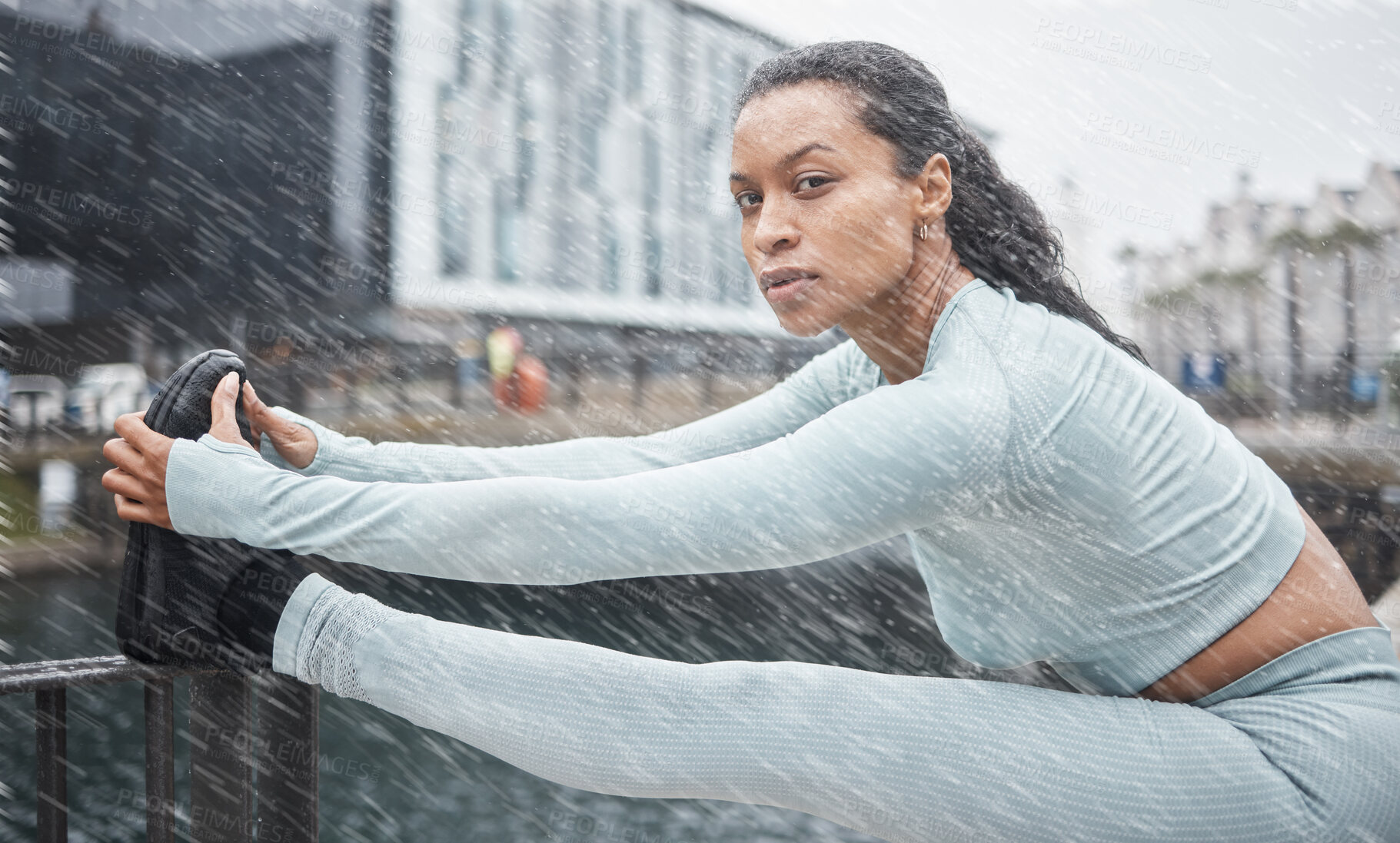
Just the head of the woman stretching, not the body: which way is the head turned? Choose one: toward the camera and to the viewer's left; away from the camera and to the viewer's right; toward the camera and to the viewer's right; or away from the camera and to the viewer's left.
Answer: toward the camera and to the viewer's left

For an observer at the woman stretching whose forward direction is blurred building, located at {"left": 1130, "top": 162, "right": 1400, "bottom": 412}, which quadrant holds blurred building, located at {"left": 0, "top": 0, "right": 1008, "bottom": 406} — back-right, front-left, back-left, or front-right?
front-left

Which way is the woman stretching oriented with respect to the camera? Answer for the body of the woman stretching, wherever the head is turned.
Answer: to the viewer's left

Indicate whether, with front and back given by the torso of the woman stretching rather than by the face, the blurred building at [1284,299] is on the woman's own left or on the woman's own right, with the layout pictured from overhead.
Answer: on the woman's own right

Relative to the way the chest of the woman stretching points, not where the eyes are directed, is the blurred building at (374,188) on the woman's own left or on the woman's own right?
on the woman's own right
